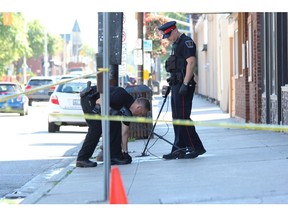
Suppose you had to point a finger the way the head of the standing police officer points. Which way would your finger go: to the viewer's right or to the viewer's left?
to the viewer's left

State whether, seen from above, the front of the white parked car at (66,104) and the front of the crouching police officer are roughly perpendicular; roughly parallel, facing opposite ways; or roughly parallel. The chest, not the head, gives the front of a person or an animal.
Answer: roughly perpendicular

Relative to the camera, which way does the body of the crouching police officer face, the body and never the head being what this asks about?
to the viewer's right

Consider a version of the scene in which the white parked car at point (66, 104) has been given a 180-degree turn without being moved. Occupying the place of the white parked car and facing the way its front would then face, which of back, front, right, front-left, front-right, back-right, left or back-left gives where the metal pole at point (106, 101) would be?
front

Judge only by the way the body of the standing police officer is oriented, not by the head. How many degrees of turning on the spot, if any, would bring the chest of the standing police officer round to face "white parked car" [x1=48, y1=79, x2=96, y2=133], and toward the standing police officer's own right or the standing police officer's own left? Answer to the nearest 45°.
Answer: approximately 90° to the standing police officer's own right

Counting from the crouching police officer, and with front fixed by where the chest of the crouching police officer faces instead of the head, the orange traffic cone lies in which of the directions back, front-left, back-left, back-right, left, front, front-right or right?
right

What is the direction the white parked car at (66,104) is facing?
away from the camera

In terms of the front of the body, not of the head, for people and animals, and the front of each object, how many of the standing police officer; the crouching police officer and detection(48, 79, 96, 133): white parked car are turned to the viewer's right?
1

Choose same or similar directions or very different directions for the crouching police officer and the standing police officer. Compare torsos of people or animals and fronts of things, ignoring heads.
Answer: very different directions

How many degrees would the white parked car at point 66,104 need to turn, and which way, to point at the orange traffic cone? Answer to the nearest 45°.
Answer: approximately 180°
